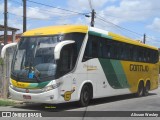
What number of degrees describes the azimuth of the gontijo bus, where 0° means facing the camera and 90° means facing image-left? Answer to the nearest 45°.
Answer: approximately 45°
